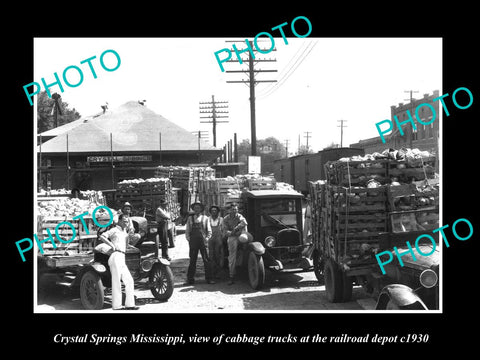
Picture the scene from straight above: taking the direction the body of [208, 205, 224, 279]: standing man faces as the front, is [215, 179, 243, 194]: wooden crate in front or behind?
behind

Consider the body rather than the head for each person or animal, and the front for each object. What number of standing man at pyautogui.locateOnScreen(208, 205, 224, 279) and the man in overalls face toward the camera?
2

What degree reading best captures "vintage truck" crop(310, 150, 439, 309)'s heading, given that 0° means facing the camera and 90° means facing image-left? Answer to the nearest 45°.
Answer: approximately 315°
